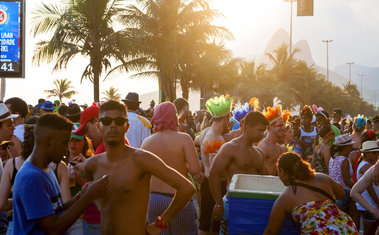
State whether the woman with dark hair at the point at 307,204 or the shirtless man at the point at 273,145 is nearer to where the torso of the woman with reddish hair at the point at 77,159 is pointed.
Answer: the woman with dark hair

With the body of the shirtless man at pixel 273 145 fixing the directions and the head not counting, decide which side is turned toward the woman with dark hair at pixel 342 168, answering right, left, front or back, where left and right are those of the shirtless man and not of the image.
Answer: left

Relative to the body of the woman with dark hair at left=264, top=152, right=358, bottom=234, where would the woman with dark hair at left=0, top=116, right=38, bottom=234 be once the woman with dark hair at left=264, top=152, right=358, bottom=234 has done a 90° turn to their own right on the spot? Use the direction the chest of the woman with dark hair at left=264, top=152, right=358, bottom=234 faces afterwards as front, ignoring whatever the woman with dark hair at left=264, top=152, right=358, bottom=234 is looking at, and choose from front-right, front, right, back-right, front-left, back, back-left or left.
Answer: back-left

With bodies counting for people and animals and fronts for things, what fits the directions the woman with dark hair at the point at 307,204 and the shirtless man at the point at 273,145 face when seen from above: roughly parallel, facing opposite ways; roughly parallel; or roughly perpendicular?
roughly parallel, facing opposite ways

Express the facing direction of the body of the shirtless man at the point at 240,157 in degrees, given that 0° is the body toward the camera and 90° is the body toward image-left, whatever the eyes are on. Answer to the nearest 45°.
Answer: approximately 315°

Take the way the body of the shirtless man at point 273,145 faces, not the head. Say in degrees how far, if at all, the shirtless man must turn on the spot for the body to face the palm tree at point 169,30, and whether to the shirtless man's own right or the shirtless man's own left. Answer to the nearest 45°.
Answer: approximately 135° to the shirtless man's own left

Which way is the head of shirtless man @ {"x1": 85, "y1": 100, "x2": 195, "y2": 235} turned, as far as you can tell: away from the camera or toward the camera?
toward the camera

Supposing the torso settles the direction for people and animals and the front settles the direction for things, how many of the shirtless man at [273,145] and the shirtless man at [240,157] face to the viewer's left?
0

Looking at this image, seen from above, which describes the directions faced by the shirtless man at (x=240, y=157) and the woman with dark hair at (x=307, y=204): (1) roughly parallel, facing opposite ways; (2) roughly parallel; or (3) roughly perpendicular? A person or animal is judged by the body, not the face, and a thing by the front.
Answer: roughly parallel, facing opposite ways

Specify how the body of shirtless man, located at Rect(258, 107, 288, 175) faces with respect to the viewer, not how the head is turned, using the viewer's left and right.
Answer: facing the viewer and to the right of the viewer

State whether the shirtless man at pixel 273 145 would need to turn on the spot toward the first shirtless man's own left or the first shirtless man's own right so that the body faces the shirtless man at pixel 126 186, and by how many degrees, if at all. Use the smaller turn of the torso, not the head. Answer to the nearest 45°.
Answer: approximately 45° to the first shirtless man's own right

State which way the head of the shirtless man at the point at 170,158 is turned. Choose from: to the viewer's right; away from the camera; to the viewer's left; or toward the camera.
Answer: away from the camera
